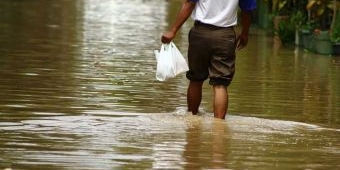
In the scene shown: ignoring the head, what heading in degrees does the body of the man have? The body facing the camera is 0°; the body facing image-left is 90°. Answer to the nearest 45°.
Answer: approximately 180°

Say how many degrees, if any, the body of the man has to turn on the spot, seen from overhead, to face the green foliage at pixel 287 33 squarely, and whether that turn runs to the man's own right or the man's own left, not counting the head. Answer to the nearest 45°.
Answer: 0° — they already face it
